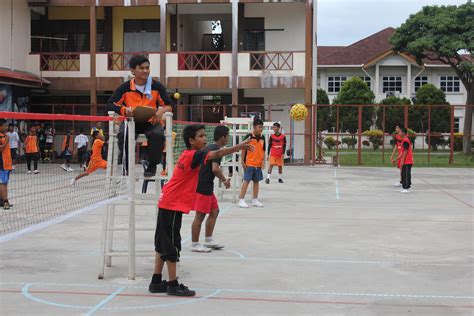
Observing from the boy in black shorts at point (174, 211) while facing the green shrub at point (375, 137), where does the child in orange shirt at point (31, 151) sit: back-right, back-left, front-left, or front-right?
front-left

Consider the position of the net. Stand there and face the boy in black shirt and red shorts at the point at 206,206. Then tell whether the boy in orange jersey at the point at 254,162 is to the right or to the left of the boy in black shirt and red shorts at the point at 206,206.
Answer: left
